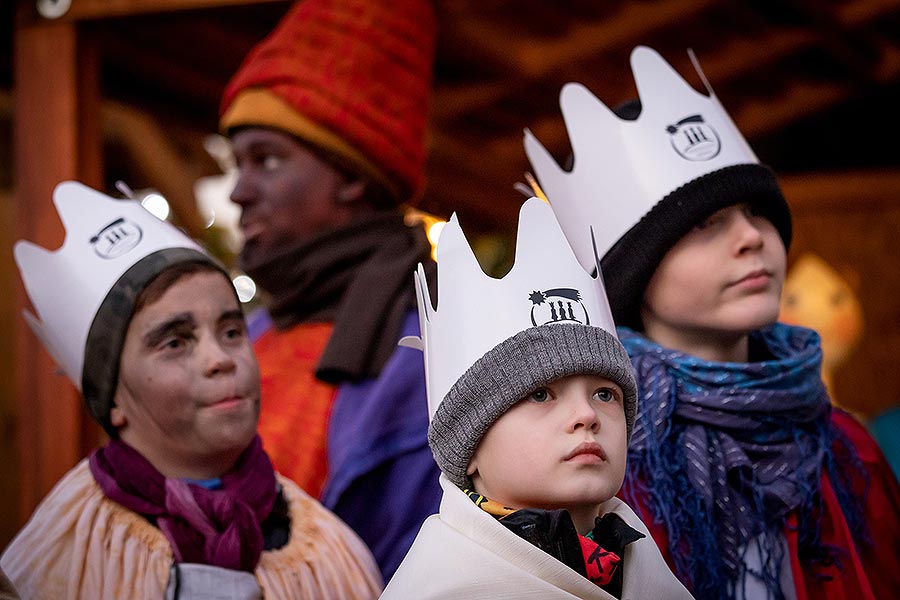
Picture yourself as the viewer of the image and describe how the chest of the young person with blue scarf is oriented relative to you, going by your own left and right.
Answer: facing the viewer and to the right of the viewer

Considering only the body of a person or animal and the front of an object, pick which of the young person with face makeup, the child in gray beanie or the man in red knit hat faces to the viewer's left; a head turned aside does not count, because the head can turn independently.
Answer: the man in red knit hat

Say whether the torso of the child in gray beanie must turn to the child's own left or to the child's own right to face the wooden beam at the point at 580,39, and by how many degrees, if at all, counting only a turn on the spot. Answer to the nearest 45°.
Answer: approximately 135° to the child's own left

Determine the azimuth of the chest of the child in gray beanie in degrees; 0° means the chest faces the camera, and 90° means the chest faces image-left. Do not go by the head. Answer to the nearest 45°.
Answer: approximately 315°

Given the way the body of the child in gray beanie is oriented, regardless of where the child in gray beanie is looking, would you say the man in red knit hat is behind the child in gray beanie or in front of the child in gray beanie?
behind

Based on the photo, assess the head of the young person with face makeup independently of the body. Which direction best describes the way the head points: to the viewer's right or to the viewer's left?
to the viewer's right

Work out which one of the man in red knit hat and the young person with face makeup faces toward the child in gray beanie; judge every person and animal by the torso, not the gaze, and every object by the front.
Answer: the young person with face makeup

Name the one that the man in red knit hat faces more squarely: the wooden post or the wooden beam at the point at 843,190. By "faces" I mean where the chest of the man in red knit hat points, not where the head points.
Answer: the wooden post

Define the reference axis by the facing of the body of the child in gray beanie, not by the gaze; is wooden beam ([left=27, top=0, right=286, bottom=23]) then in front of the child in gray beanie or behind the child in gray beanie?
behind

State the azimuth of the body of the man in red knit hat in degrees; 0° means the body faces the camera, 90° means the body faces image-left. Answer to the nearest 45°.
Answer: approximately 90°

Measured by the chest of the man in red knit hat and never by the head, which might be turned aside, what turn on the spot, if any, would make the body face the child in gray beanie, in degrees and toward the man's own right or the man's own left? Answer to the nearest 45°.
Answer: approximately 90° to the man's own left

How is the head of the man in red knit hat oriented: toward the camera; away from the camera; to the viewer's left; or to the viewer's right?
to the viewer's left
